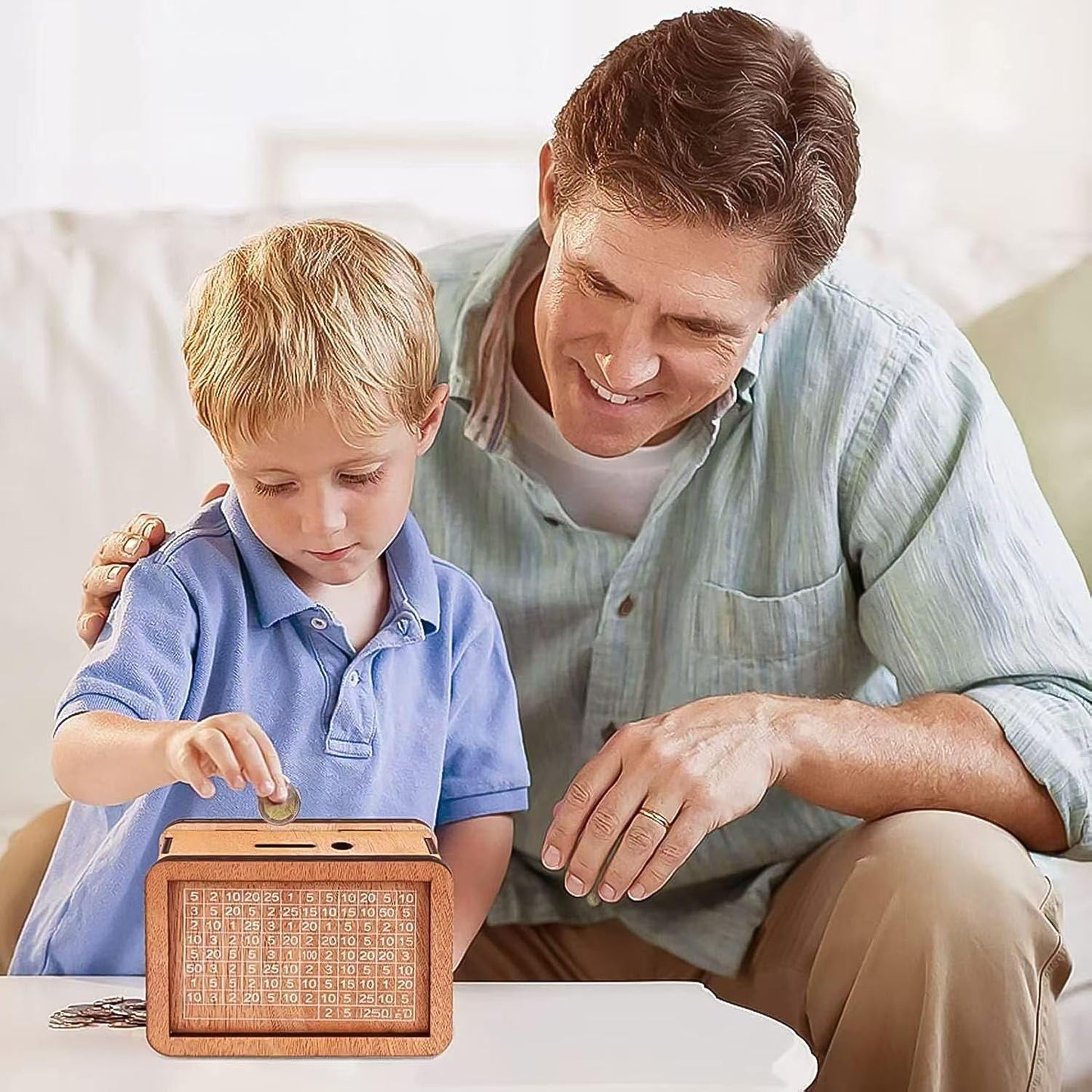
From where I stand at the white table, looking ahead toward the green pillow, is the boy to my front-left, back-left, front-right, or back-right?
front-left

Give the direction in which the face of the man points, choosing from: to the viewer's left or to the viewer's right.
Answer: to the viewer's left

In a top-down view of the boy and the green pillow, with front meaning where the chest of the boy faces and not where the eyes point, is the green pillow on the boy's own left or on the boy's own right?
on the boy's own left

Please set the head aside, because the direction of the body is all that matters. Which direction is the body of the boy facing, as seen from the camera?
toward the camera
